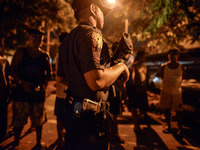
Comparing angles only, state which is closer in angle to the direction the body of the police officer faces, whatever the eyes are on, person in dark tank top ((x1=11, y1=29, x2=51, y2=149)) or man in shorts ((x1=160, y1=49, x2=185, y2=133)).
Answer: the man in shorts

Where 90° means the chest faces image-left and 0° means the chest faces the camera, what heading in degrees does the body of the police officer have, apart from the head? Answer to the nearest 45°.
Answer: approximately 225°

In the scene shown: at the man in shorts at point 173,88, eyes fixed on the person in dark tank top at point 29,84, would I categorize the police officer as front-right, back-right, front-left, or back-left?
front-left

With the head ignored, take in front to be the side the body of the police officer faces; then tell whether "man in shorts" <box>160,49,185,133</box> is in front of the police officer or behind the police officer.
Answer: in front

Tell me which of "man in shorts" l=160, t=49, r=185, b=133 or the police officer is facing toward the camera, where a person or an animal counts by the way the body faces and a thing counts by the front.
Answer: the man in shorts

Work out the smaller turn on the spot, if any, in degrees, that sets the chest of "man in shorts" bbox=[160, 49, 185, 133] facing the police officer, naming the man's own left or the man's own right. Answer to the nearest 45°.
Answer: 0° — they already face them

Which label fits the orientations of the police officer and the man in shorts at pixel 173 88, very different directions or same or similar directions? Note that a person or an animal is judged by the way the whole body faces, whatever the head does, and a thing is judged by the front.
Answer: very different directions

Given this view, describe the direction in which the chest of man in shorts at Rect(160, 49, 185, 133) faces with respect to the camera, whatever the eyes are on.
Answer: toward the camera

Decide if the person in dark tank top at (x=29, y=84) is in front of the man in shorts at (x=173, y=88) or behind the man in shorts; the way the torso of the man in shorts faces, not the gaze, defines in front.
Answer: in front

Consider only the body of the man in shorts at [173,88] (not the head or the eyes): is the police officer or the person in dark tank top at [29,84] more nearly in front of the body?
the police officer

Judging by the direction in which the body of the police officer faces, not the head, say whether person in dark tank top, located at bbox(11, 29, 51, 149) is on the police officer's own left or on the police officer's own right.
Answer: on the police officer's own left

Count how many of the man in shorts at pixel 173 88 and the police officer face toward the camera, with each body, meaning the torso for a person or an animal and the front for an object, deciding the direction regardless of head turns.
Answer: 1
